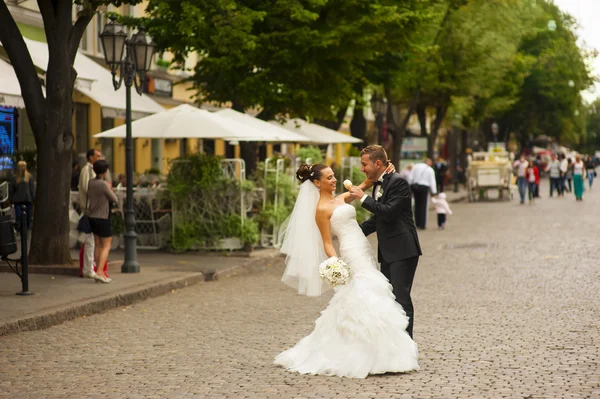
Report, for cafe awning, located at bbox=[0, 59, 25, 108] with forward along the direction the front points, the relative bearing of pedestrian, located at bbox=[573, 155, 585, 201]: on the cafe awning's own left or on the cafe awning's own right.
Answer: on the cafe awning's own left

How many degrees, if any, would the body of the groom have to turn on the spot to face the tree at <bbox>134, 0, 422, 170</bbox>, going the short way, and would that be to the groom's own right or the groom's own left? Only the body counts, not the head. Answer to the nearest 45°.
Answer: approximately 90° to the groom's own right

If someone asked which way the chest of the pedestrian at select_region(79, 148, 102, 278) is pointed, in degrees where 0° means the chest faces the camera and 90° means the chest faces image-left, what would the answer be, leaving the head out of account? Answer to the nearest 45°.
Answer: approximately 270°

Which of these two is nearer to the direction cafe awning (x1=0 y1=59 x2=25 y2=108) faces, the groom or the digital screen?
the groom

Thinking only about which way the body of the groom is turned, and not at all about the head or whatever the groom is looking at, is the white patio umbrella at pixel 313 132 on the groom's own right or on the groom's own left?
on the groom's own right

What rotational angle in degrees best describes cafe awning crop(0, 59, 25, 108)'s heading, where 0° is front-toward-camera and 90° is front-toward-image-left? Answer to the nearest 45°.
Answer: approximately 315°

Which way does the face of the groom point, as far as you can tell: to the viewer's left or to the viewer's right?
to the viewer's left

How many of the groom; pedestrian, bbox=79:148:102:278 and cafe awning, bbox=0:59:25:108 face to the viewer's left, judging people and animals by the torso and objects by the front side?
1

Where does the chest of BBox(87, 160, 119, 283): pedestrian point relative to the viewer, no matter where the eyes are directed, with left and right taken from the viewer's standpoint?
facing away from the viewer and to the right of the viewer

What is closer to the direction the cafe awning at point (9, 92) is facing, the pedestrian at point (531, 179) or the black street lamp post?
the black street lamp post

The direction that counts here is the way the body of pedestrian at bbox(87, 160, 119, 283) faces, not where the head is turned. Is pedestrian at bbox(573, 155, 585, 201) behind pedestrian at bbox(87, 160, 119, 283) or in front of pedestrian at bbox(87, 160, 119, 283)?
in front

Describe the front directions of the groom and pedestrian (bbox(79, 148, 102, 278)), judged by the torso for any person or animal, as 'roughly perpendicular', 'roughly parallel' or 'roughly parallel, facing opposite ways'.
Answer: roughly parallel, facing opposite ways

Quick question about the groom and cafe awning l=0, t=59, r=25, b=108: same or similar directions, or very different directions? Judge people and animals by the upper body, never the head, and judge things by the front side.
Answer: very different directions

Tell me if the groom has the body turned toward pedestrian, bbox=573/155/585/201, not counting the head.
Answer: no

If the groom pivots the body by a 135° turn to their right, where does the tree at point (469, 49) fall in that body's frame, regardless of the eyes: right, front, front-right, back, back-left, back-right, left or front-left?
front-left

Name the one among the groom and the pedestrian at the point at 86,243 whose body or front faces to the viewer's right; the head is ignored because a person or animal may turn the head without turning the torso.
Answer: the pedestrian

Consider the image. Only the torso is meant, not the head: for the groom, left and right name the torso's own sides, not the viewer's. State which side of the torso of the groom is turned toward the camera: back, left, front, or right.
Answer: left
